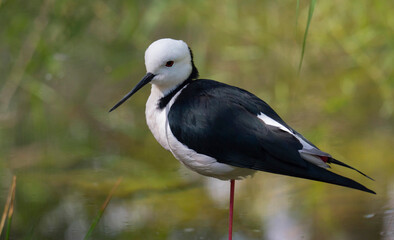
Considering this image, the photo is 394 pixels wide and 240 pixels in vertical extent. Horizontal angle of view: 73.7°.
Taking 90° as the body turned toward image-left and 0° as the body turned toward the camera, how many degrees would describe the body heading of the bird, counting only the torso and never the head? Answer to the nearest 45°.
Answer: approximately 90°
